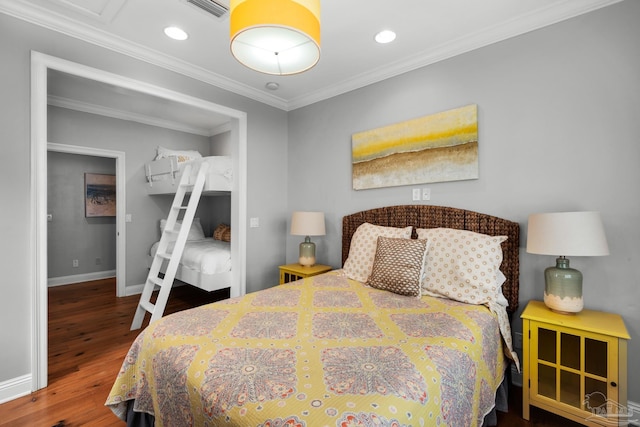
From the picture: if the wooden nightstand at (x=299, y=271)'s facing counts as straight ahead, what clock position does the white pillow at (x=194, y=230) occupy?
The white pillow is roughly at 3 o'clock from the wooden nightstand.

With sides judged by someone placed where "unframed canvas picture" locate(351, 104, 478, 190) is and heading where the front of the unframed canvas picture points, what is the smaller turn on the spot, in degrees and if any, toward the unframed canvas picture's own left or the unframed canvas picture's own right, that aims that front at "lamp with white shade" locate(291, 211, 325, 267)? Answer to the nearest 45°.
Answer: approximately 45° to the unframed canvas picture's own right

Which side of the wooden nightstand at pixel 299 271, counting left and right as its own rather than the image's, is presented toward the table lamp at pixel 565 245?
left

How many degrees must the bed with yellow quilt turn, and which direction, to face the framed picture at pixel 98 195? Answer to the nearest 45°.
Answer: approximately 90° to its right

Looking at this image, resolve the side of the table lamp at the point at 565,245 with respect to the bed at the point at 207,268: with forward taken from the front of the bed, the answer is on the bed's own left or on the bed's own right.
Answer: on the bed's own left

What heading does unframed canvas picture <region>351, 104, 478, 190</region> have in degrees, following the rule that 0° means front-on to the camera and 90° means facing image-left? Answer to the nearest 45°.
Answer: approximately 45°

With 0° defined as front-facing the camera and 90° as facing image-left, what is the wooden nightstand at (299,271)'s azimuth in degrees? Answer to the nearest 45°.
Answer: approximately 45°

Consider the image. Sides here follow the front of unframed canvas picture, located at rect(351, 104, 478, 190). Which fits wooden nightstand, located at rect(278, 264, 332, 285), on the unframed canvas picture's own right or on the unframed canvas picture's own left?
on the unframed canvas picture's own right
